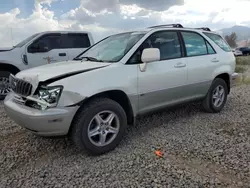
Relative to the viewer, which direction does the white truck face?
to the viewer's left

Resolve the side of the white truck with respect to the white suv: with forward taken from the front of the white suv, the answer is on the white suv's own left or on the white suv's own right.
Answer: on the white suv's own right

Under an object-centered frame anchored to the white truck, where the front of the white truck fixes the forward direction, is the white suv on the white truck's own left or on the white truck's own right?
on the white truck's own left

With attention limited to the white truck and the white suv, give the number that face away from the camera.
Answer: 0

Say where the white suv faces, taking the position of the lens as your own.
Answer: facing the viewer and to the left of the viewer
